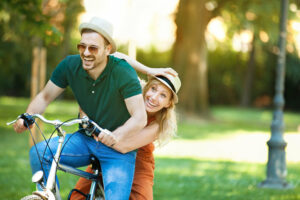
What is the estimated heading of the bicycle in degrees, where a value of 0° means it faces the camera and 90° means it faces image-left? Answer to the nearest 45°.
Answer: approximately 45°

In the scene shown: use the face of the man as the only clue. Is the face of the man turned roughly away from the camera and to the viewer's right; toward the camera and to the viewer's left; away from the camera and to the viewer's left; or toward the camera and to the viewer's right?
toward the camera and to the viewer's left

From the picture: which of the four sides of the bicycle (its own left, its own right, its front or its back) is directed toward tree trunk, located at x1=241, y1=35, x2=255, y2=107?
back

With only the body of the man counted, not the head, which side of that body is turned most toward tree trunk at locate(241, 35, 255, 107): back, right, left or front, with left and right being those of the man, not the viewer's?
back

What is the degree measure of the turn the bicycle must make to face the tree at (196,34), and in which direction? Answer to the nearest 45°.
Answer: approximately 135° to its right

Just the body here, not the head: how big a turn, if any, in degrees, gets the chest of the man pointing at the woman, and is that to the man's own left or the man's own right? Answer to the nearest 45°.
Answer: approximately 180°

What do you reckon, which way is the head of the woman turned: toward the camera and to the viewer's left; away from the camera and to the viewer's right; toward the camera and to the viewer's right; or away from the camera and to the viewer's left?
toward the camera and to the viewer's left

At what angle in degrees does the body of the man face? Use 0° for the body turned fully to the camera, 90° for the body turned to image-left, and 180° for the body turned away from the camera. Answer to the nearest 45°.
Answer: approximately 45°
